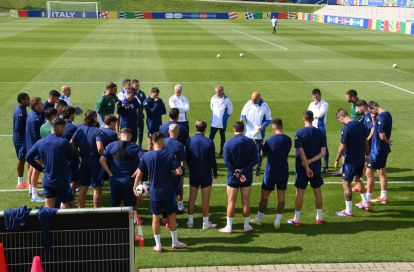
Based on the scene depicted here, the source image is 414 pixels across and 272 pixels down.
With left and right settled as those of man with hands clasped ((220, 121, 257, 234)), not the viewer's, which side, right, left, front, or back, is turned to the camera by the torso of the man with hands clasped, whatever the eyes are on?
back

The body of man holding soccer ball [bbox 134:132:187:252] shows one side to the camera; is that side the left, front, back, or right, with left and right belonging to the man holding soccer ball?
back

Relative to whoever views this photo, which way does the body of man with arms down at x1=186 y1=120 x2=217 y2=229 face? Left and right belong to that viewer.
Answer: facing away from the viewer

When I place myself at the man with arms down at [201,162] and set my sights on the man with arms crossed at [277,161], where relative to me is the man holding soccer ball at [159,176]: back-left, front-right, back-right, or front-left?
back-right

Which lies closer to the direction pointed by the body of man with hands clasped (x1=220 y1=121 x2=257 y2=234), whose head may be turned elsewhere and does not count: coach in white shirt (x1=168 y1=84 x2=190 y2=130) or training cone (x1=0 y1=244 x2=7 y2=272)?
the coach in white shirt

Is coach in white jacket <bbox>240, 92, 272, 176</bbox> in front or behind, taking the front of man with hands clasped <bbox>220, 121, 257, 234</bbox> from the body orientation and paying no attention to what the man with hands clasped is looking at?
in front

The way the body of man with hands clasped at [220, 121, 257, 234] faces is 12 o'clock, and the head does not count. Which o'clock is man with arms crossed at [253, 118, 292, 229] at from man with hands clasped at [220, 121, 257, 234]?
man with arms crossed at [253, 118, 292, 229] is roughly at 2 o'clock from man with hands clasped at [220, 121, 257, 234].

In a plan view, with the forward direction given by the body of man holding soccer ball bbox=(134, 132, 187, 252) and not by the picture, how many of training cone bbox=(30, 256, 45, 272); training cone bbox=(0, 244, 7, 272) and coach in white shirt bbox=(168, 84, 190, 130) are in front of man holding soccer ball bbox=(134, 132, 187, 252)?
1

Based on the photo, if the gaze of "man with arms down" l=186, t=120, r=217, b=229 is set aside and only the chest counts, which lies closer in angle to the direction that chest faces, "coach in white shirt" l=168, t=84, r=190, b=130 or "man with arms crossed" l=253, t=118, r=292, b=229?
the coach in white shirt

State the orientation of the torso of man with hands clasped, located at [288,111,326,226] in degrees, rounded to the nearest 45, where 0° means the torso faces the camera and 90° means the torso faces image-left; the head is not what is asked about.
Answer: approximately 180°
